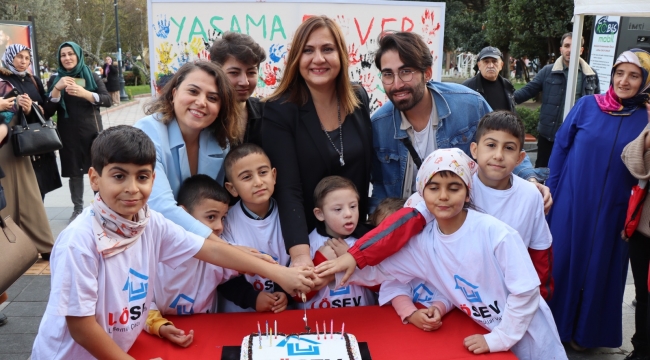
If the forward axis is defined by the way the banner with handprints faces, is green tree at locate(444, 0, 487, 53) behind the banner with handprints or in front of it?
behind

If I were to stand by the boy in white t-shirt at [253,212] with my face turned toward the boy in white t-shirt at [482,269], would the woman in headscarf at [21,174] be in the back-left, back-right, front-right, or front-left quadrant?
back-left

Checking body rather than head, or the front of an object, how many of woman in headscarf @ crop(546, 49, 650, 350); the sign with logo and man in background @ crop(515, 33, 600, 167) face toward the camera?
3

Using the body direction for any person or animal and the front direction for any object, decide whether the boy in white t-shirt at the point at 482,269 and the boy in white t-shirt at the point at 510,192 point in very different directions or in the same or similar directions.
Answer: same or similar directions

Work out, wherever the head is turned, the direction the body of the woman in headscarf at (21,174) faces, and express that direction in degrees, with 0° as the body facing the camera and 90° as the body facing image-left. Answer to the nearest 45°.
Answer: approximately 315°

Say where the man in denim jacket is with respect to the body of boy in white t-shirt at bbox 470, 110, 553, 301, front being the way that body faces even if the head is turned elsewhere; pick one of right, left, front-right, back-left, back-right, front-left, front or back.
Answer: right

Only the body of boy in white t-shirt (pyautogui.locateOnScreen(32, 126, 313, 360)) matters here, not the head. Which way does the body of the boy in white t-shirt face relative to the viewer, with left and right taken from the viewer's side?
facing the viewer and to the right of the viewer

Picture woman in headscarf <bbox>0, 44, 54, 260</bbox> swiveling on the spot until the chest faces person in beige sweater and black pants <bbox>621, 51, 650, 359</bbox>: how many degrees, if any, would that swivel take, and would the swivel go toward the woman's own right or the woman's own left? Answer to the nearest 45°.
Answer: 0° — they already face them

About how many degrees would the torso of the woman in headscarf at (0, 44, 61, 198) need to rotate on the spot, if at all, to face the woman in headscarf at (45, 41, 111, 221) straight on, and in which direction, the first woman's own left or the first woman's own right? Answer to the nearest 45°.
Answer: approximately 90° to the first woman's own left

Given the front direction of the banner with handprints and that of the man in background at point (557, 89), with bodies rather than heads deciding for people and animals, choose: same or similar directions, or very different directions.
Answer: same or similar directions

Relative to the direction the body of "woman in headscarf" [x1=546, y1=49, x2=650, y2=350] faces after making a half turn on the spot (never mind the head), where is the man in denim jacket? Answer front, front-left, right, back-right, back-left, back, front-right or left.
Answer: back-left

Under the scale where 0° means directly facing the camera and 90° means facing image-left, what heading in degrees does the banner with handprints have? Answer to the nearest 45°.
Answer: approximately 0°

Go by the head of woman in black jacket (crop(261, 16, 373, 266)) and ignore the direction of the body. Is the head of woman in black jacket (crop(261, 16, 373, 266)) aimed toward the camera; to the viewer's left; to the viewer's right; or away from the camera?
toward the camera

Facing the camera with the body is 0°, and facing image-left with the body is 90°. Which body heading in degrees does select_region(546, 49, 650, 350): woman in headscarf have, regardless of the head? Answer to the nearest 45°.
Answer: approximately 0°

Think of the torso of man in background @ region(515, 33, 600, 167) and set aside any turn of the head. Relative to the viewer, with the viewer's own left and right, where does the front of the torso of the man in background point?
facing the viewer
